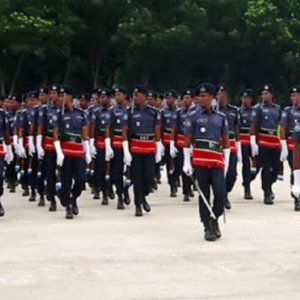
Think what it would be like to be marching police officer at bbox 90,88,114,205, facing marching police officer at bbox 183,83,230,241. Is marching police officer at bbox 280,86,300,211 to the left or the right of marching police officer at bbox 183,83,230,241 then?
left

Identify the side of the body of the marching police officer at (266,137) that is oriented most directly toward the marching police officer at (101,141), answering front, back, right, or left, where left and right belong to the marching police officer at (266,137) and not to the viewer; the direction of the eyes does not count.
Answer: right

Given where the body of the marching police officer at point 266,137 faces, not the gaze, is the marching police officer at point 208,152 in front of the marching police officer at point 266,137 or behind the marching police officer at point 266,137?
in front

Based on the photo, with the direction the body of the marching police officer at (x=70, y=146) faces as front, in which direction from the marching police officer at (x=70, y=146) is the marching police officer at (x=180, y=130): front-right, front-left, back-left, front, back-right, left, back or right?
back-left

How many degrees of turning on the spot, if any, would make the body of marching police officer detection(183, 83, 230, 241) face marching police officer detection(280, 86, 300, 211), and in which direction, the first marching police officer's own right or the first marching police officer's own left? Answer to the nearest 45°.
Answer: approximately 135° to the first marching police officer's own left

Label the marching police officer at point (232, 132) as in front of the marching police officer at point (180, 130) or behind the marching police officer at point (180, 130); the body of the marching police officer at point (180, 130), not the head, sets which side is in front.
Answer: in front
